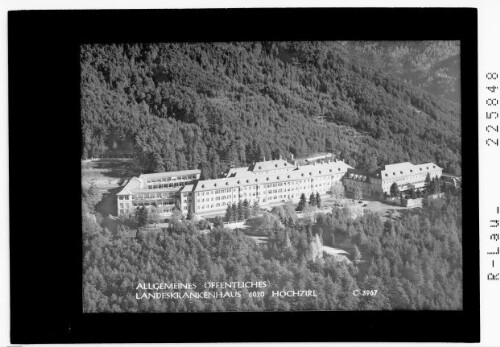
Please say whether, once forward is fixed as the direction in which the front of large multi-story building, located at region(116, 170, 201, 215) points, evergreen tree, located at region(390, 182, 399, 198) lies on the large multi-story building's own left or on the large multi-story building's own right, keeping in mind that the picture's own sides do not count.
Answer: on the large multi-story building's own left

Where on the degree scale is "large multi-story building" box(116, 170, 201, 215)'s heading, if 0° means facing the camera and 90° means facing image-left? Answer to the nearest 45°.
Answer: approximately 0°

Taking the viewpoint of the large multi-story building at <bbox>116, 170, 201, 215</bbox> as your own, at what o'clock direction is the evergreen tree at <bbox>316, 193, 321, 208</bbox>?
The evergreen tree is roughly at 9 o'clock from the large multi-story building.
